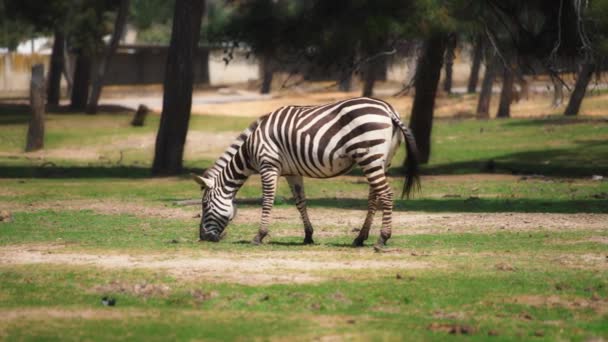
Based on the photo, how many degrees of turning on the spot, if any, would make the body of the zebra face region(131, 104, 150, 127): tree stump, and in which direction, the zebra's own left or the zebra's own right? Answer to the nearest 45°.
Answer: approximately 90° to the zebra's own right

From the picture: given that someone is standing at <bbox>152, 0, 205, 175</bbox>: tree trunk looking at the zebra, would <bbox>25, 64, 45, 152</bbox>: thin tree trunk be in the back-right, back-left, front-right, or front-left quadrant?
back-right

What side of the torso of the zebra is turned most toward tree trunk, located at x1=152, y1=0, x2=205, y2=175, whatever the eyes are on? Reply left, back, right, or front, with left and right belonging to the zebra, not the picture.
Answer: right

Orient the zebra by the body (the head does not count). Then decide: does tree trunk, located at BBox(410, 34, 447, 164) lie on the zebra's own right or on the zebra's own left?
on the zebra's own right

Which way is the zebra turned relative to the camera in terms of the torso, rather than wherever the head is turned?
to the viewer's left

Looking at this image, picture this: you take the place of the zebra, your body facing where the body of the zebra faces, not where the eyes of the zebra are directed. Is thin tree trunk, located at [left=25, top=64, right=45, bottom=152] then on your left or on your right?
on your right
